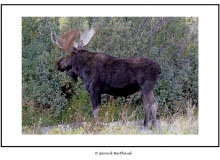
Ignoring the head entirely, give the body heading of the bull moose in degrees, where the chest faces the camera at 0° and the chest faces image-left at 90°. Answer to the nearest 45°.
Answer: approximately 90°
